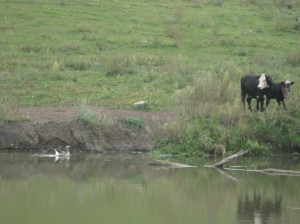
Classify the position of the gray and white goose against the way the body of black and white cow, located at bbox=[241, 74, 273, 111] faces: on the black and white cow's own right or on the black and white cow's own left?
on the black and white cow's own right

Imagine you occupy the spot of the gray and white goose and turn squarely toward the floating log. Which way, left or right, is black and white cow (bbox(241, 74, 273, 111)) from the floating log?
left

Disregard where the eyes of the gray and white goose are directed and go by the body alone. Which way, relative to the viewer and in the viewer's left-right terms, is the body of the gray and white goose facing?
facing to the right of the viewer

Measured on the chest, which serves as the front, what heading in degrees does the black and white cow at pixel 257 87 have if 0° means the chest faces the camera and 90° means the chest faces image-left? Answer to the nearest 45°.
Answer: approximately 315°
